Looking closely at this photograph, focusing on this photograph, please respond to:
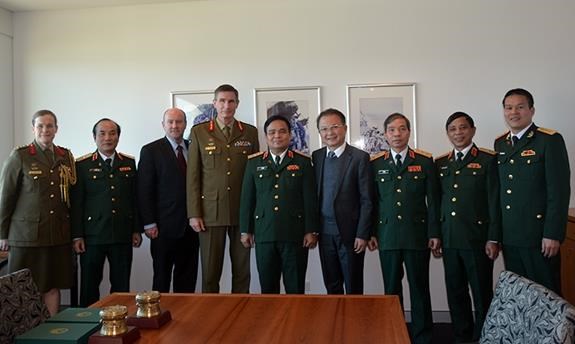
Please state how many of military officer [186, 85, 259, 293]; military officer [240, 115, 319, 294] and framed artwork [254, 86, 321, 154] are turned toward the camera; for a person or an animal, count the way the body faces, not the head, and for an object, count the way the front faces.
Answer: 3

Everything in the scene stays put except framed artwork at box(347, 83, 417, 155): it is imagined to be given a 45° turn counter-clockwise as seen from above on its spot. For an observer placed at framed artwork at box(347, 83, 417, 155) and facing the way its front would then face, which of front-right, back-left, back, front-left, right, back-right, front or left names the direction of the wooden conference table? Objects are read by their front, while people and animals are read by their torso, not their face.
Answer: front-right

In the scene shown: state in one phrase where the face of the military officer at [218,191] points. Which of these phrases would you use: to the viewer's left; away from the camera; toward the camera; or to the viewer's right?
toward the camera

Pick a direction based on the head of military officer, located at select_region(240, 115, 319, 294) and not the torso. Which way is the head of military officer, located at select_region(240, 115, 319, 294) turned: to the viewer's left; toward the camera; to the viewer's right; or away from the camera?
toward the camera

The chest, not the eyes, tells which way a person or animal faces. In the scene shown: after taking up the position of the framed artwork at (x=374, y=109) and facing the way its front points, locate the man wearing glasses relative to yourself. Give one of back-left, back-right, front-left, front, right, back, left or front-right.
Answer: front

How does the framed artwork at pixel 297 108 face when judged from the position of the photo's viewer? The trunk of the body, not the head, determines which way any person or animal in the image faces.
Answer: facing the viewer

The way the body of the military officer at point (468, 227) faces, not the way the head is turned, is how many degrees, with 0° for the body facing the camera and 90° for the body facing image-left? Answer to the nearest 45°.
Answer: approximately 45°

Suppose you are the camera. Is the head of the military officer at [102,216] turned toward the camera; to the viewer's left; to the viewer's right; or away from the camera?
toward the camera

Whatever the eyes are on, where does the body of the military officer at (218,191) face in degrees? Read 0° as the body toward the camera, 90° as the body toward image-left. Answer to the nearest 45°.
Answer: approximately 0°

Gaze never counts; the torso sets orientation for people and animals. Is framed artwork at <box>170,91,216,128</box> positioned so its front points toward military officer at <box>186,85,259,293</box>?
yes

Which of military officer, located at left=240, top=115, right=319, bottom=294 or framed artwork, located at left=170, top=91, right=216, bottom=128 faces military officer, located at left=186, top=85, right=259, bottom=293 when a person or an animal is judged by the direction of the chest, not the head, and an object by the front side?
the framed artwork

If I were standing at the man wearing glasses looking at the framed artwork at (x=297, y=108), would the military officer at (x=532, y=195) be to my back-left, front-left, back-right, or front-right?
back-right

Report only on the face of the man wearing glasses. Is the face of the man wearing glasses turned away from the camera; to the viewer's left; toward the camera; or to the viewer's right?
toward the camera

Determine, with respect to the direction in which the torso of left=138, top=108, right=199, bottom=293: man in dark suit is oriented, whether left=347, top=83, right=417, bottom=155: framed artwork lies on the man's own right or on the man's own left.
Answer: on the man's own left

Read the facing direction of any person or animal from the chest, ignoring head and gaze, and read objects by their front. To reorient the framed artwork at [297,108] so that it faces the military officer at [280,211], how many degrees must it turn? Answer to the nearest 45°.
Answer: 0° — it already faces them

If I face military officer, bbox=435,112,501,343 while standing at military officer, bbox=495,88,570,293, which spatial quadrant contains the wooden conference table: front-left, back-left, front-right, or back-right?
front-left

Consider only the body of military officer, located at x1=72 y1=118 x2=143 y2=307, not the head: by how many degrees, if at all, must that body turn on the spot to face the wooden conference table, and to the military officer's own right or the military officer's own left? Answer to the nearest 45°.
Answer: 0° — they already face it

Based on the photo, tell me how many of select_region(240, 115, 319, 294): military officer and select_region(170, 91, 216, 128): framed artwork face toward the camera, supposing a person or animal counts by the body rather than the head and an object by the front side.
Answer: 2

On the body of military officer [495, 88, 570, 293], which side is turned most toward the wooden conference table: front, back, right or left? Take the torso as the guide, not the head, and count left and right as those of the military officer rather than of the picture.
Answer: front
